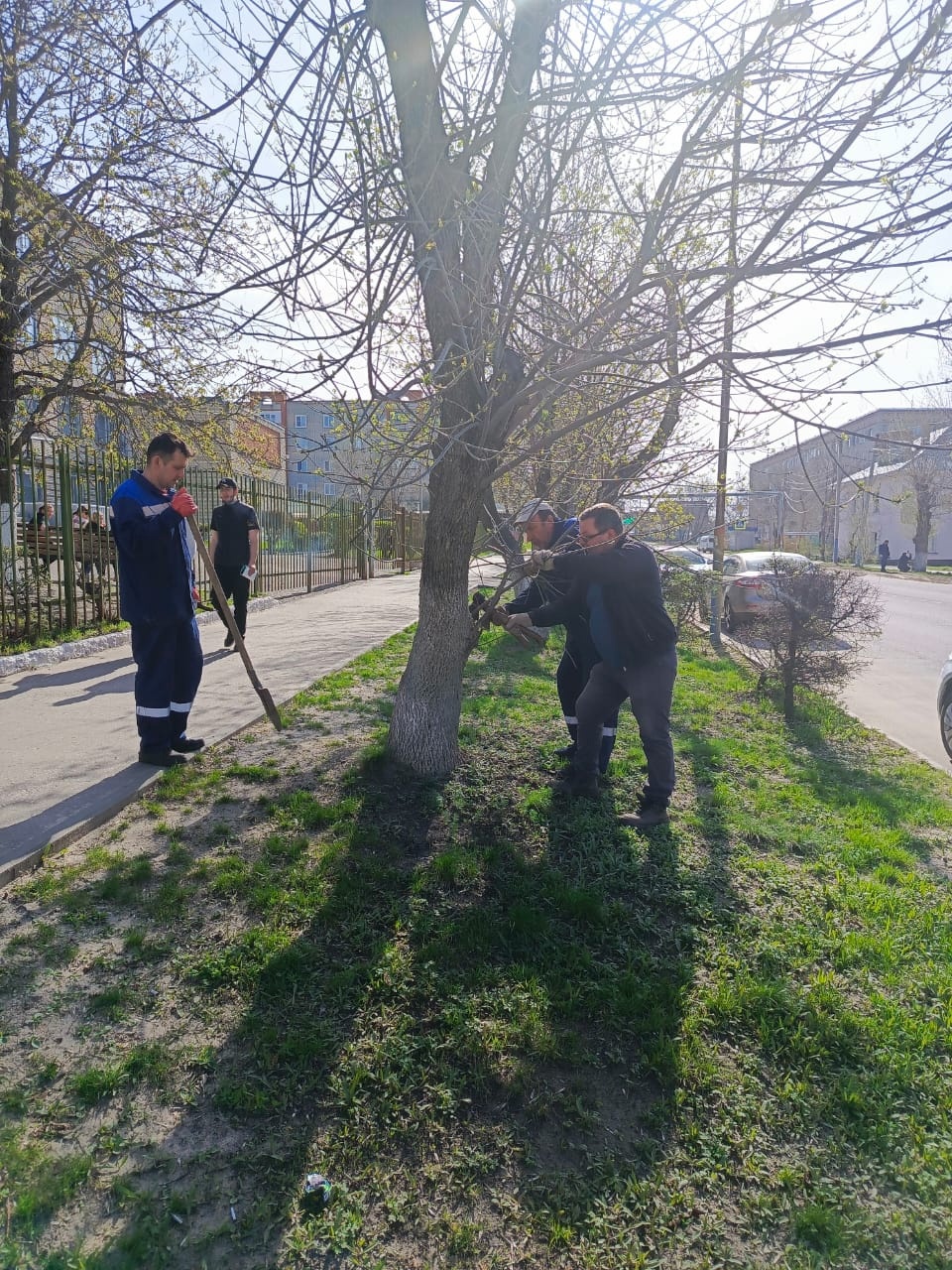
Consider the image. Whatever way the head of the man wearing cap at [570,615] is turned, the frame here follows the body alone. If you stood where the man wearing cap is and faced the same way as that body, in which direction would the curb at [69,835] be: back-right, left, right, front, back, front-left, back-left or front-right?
front-left

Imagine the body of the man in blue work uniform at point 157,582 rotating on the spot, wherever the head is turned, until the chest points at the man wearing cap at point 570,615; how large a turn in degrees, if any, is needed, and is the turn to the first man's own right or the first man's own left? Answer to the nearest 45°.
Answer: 0° — they already face them

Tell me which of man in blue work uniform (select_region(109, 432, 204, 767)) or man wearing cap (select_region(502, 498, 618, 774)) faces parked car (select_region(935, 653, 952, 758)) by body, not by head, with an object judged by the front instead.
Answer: the man in blue work uniform

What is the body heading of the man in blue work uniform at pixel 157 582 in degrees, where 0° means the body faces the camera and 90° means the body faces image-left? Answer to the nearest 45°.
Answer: approximately 270°

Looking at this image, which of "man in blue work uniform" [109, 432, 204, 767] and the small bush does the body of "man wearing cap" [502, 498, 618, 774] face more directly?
the man in blue work uniform

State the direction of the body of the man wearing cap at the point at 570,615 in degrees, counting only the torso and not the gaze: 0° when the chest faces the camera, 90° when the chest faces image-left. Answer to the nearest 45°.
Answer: approximately 90°

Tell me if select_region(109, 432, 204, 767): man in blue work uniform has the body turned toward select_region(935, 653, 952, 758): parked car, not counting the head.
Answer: yes

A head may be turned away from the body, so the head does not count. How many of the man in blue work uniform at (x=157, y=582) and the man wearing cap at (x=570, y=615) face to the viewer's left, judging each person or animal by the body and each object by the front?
1
